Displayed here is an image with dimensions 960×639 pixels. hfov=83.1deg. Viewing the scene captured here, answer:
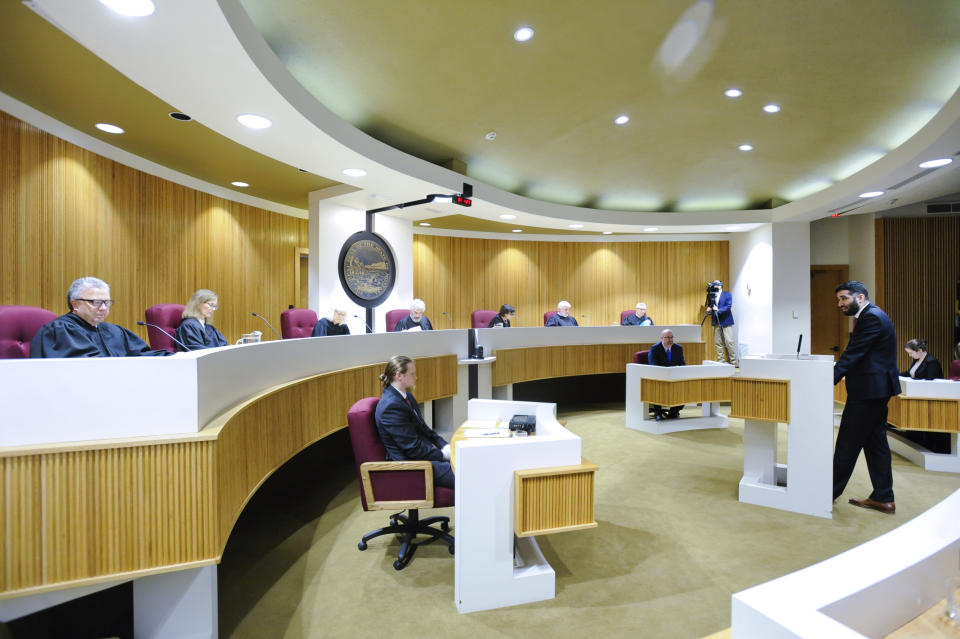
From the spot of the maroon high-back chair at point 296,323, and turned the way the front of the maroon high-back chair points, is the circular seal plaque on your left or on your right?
on your left

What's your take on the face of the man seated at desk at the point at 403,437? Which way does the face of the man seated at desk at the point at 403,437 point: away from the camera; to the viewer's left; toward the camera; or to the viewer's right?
to the viewer's right

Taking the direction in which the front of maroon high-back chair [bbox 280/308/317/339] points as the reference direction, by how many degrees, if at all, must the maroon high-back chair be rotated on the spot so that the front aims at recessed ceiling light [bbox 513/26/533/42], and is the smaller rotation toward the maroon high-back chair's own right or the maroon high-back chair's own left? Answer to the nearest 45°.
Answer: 0° — it already faces it

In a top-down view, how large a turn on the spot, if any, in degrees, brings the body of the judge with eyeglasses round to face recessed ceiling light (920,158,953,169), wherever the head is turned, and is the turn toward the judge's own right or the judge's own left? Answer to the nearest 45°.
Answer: approximately 45° to the judge's own left

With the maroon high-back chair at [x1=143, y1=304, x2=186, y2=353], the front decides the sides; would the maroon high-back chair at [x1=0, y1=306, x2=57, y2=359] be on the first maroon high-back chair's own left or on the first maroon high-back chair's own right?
on the first maroon high-back chair's own right

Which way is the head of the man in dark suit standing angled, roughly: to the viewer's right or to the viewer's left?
to the viewer's left

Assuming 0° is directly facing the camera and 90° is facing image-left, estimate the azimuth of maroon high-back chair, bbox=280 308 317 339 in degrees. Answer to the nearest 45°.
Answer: approximately 315°

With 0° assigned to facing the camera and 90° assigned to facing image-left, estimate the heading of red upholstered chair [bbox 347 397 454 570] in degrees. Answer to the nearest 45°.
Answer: approximately 270°

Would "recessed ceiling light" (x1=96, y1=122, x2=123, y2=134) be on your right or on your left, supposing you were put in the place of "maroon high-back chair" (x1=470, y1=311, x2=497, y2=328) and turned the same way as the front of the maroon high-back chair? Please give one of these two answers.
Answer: on your right

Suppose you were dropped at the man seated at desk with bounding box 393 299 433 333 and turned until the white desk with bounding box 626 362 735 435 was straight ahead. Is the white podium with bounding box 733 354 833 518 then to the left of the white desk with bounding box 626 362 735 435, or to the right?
right

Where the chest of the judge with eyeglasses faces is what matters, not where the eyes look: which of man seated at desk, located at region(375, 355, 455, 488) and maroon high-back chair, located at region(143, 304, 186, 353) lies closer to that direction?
the man seated at desk
